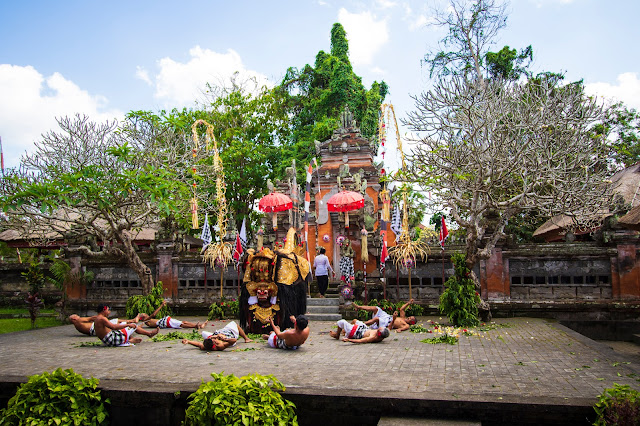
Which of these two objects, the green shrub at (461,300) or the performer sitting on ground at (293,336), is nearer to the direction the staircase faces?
the performer sitting on ground

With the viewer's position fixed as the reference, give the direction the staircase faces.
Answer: facing the viewer

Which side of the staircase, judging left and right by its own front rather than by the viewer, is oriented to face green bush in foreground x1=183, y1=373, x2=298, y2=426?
front

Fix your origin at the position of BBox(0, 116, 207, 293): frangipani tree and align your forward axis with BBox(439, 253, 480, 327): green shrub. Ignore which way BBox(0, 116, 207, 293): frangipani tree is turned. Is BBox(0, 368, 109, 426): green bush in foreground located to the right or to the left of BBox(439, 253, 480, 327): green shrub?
right

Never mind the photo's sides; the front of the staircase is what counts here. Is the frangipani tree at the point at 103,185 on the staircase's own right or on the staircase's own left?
on the staircase's own right

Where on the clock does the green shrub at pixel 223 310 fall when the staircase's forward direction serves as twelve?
The green shrub is roughly at 3 o'clock from the staircase.

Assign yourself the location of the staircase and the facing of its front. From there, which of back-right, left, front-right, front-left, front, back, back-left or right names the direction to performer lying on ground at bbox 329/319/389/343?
front

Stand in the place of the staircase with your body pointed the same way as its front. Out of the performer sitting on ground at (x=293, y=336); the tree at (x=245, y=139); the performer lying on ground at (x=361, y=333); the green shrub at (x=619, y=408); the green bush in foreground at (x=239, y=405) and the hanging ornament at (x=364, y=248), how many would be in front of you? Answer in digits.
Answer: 4

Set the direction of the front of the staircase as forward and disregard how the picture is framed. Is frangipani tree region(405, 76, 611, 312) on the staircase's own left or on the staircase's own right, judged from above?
on the staircase's own left

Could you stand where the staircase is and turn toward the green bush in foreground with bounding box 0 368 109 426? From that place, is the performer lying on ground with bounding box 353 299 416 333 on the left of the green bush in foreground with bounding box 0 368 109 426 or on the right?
left

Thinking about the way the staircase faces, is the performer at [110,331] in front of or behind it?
in front

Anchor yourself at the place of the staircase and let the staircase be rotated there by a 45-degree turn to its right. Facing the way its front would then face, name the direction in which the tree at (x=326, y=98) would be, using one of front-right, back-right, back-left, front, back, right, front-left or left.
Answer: back-right

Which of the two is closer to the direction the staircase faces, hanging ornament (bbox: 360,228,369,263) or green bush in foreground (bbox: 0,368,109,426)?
the green bush in foreground

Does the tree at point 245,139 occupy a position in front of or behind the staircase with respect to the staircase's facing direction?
behind

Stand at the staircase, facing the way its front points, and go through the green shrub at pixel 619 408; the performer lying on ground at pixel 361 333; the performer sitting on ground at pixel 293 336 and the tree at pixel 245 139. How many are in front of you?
3

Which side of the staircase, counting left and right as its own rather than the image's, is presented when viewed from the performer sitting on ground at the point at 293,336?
front
